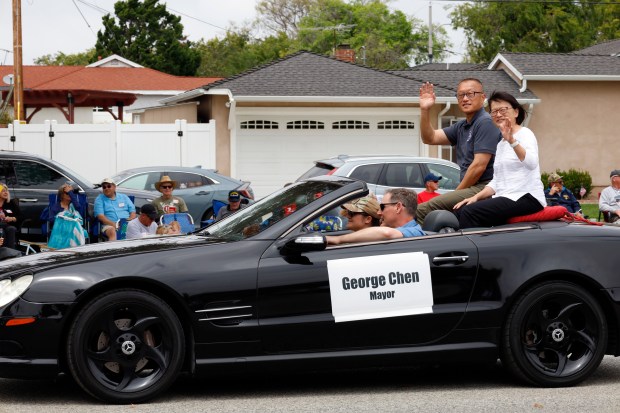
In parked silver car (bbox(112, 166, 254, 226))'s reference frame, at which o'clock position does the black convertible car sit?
The black convertible car is roughly at 9 o'clock from the parked silver car.

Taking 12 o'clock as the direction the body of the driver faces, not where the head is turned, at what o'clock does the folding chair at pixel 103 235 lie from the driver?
The folding chair is roughly at 2 o'clock from the driver.

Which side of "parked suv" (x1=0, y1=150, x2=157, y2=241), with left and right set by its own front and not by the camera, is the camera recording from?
right

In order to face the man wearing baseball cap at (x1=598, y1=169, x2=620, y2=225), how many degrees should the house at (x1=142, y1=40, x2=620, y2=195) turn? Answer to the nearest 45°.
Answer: approximately 45° to its left

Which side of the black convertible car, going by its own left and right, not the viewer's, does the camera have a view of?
left

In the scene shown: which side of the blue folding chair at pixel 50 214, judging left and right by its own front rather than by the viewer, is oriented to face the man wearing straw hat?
left

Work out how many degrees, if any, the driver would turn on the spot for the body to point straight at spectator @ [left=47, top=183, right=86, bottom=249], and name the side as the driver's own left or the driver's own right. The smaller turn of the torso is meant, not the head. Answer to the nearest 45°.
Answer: approximately 45° to the driver's own right

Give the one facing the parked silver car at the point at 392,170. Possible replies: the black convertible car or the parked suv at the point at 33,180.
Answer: the parked suv

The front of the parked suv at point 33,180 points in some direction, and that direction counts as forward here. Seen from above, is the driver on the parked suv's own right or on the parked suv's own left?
on the parked suv's own right

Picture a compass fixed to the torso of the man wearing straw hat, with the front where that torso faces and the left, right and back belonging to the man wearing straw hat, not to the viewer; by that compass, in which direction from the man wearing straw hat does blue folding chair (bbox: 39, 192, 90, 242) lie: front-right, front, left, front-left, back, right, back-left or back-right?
right

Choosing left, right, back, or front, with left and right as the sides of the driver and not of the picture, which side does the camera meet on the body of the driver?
left

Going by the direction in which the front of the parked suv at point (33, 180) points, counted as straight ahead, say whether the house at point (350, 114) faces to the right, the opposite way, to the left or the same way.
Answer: to the right

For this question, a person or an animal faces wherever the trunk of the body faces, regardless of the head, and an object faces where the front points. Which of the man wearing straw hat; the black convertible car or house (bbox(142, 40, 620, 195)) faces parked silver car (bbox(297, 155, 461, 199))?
the house

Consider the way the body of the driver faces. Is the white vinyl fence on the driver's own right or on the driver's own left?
on the driver's own right

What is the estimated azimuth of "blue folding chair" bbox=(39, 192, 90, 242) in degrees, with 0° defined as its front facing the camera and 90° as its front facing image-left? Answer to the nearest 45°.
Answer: approximately 0°

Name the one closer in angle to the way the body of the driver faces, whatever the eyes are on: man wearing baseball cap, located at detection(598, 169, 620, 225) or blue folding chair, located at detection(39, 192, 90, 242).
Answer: the blue folding chair

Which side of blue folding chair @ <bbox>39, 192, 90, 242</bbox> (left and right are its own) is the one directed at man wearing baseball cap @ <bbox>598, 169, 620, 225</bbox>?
left
